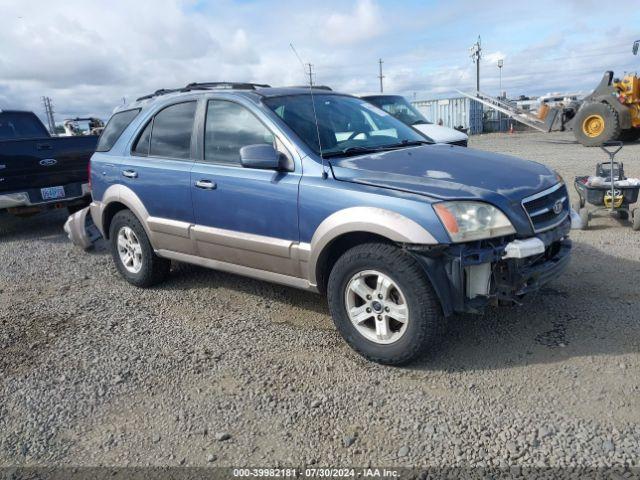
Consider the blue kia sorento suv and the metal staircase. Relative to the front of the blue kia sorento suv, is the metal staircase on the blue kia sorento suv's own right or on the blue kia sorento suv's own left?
on the blue kia sorento suv's own left

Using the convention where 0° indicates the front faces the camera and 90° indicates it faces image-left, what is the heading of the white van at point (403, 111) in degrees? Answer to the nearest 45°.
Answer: approximately 315°

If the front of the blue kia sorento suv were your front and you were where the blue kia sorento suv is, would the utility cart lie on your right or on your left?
on your left

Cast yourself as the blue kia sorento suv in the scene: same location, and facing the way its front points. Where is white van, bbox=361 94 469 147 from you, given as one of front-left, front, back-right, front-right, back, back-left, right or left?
back-left

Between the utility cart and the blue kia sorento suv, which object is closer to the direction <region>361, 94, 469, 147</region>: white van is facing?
the utility cart

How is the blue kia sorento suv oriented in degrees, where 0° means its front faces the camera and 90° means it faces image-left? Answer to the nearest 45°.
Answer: approximately 315°

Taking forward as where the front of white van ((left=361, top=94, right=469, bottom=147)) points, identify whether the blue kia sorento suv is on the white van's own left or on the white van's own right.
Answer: on the white van's own right

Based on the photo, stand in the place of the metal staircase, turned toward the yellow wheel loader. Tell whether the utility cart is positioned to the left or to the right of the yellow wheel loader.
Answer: right

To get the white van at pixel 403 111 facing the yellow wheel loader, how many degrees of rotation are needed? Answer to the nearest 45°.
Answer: approximately 90° to its left
